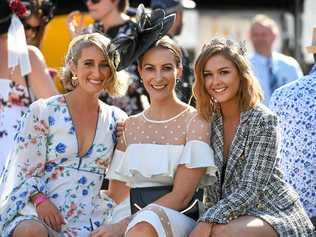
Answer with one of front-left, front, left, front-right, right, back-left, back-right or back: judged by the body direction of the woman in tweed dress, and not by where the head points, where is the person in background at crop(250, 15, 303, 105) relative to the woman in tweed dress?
back-right

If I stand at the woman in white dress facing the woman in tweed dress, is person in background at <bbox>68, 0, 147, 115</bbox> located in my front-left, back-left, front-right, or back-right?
back-left

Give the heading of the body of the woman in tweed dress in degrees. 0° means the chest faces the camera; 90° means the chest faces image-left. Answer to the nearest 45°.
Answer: approximately 45°

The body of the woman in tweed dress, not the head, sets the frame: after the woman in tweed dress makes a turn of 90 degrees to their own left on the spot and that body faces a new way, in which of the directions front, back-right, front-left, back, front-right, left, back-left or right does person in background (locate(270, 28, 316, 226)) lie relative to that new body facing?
left

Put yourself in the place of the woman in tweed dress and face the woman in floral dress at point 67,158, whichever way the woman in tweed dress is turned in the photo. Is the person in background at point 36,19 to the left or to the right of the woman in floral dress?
right

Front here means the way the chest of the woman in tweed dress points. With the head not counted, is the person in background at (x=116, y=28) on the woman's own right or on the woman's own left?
on the woman's own right

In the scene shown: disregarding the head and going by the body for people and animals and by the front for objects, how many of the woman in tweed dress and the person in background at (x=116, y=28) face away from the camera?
0
